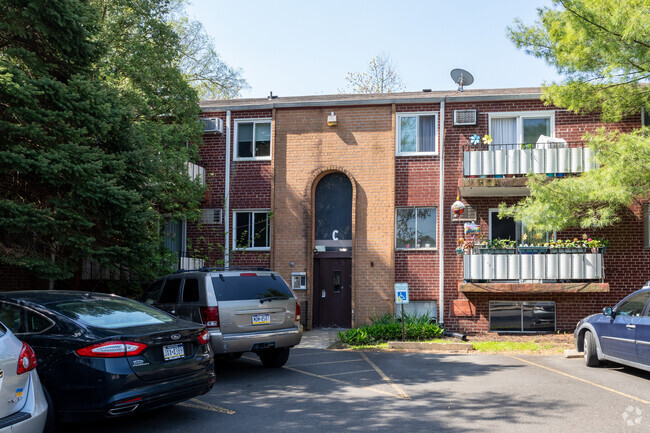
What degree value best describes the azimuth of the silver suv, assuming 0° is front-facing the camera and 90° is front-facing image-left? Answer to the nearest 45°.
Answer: approximately 135°

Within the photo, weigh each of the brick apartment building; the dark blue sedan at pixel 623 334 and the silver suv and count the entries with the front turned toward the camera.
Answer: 1

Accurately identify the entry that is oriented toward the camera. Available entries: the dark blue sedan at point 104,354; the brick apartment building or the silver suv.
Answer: the brick apartment building

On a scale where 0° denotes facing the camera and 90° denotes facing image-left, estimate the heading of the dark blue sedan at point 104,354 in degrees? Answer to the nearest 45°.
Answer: approximately 135°

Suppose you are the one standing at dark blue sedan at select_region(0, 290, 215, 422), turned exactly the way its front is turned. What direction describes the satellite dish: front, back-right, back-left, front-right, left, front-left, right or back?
right

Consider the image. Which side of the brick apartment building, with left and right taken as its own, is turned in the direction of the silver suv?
front

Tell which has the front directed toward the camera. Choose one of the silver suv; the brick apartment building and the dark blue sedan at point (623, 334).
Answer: the brick apartment building

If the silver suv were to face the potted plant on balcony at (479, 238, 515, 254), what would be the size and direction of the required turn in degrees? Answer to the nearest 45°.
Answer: approximately 90° to its right

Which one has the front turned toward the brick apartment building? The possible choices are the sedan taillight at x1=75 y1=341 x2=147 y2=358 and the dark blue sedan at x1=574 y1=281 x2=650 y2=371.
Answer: the dark blue sedan

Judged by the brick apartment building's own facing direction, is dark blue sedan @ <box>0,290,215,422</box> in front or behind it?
in front

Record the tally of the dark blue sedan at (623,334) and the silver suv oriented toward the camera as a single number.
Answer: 0
